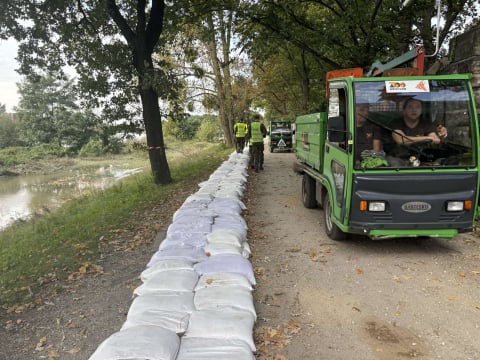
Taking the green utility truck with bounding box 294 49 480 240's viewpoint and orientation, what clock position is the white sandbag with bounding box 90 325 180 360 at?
The white sandbag is roughly at 1 o'clock from the green utility truck.

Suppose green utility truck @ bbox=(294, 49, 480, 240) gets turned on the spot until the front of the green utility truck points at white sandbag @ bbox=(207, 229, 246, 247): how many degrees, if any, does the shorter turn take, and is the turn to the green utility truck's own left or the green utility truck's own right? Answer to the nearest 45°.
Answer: approximately 90° to the green utility truck's own right

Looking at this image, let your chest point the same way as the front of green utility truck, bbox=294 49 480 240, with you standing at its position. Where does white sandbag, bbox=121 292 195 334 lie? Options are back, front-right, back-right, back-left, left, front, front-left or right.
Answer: front-right

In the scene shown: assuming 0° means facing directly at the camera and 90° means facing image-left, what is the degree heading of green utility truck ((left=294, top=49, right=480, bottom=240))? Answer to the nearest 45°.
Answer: approximately 0°

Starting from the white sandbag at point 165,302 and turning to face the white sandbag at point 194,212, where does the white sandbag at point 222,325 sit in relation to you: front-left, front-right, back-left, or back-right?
back-right
